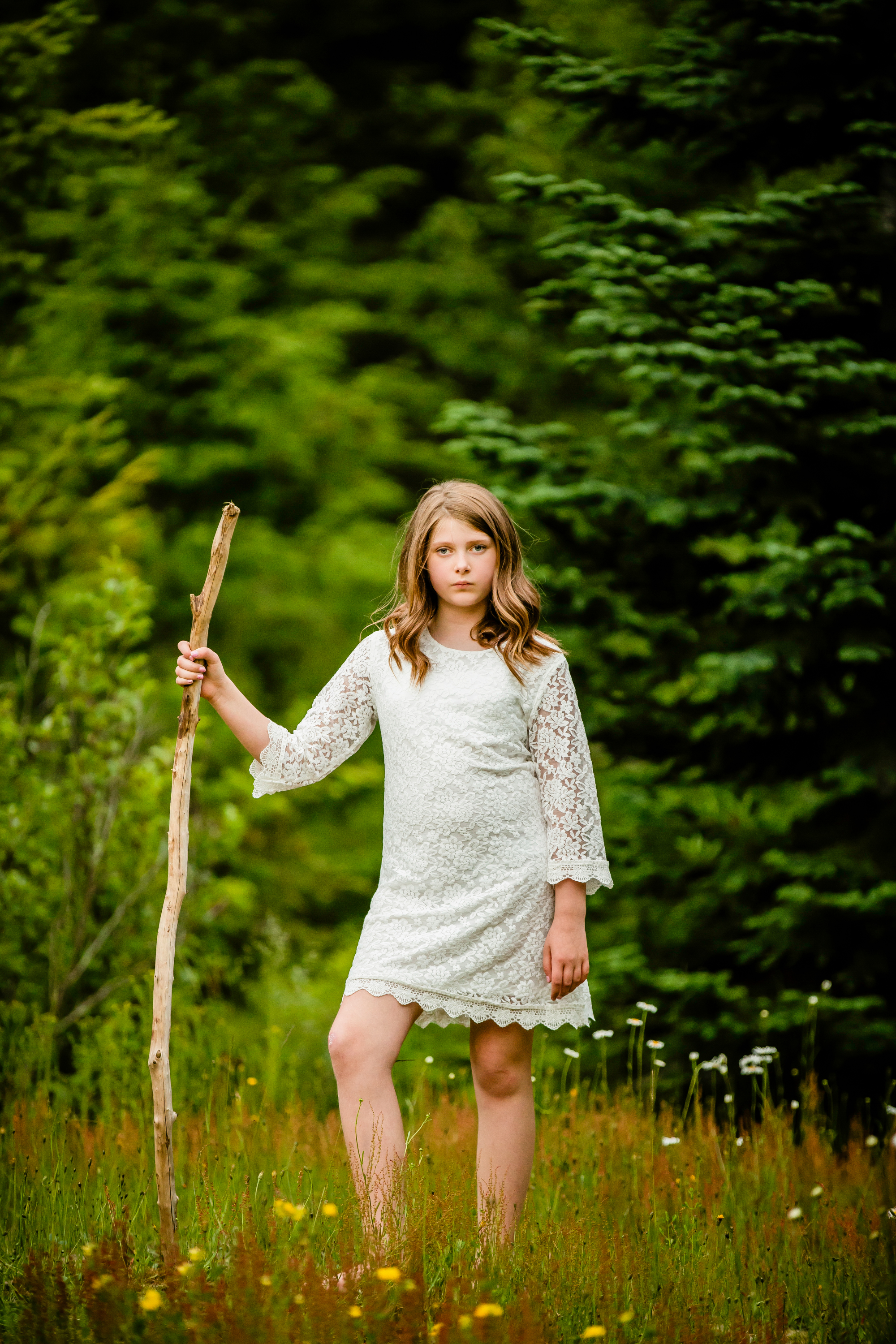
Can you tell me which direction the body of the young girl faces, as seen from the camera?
toward the camera
